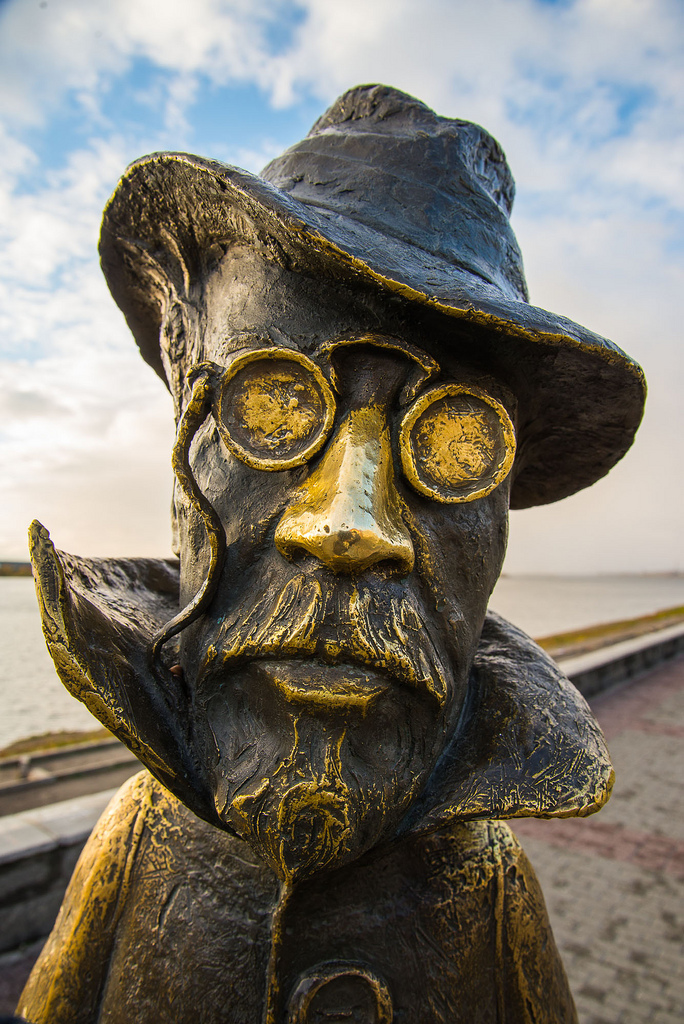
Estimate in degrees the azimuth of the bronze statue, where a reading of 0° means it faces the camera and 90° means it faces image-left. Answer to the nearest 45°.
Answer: approximately 0°
